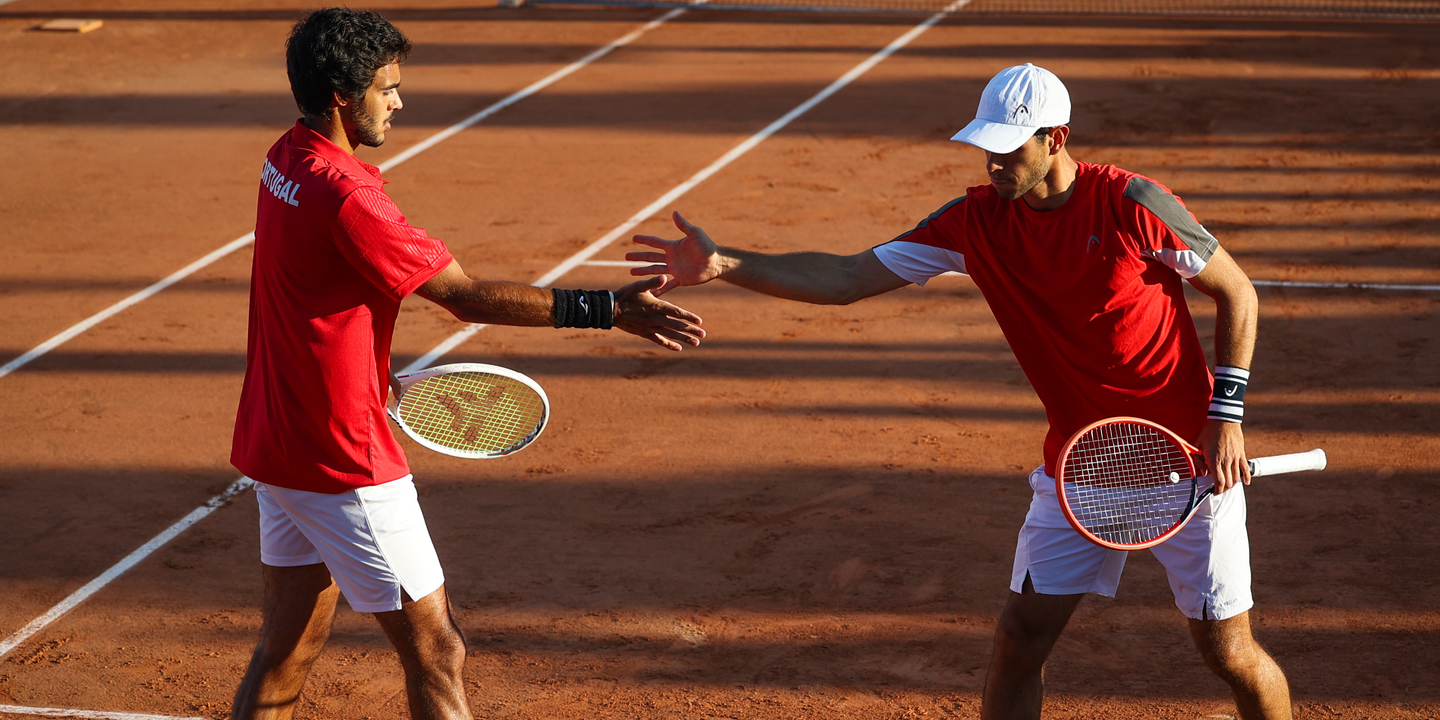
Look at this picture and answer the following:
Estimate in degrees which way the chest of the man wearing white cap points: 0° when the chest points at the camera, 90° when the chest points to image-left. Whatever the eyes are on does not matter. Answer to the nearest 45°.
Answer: approximately 45°

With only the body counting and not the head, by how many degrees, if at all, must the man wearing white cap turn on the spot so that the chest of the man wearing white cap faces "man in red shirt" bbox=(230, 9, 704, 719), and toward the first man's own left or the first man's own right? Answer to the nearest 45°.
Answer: approximately 45° to the first man's own right

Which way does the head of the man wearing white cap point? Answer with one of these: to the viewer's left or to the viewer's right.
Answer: to the viewer's left

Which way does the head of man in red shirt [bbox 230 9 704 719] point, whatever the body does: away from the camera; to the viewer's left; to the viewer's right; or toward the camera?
to the viewer's right
